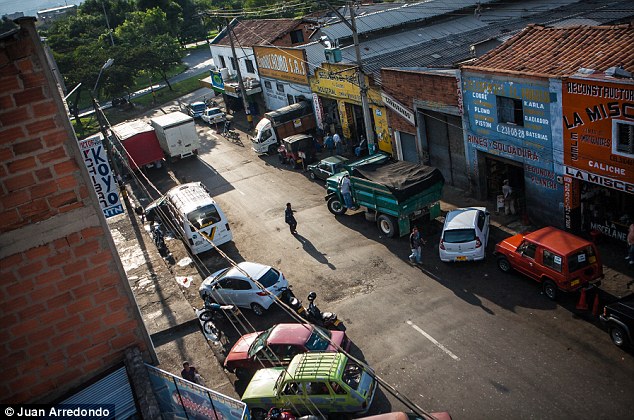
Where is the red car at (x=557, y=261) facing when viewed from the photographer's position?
facing away from the viewer and to the left of the viewer

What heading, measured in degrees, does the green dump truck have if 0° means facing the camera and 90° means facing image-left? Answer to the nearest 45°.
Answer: approximately 135°

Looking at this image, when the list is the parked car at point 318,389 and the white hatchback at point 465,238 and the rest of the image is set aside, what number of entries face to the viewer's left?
1

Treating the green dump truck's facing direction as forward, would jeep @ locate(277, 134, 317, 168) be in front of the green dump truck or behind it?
in front

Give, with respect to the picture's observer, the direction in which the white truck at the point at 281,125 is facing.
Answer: facing the viewer and to the left of the viewer

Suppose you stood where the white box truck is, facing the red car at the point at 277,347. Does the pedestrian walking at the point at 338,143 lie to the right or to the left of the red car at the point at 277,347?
left

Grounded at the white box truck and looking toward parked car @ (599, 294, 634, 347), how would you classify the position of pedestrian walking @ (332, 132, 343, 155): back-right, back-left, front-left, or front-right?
front-left

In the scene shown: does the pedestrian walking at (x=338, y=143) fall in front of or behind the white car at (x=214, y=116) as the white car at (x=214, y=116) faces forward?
in front

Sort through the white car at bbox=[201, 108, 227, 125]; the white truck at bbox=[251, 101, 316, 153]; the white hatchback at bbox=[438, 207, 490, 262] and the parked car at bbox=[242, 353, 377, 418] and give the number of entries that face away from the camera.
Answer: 1

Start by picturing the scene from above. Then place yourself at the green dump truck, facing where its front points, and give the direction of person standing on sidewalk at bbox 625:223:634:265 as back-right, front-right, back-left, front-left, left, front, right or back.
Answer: back

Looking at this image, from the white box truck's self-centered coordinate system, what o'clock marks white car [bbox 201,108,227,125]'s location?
The white car is roughly at 2 o'clock from the white box truck.

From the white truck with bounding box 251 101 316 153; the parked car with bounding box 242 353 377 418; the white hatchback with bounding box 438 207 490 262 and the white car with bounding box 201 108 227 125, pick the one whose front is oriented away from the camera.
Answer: the white hatchback

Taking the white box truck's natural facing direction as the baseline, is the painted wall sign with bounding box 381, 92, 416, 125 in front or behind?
behind

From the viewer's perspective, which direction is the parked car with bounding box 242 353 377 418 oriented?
to the viewer's left

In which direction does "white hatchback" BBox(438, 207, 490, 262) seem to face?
away from the camera

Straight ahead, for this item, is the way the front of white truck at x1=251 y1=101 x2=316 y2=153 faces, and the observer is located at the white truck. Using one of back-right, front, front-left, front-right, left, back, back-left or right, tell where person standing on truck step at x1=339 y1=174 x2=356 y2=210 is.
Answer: front-left
